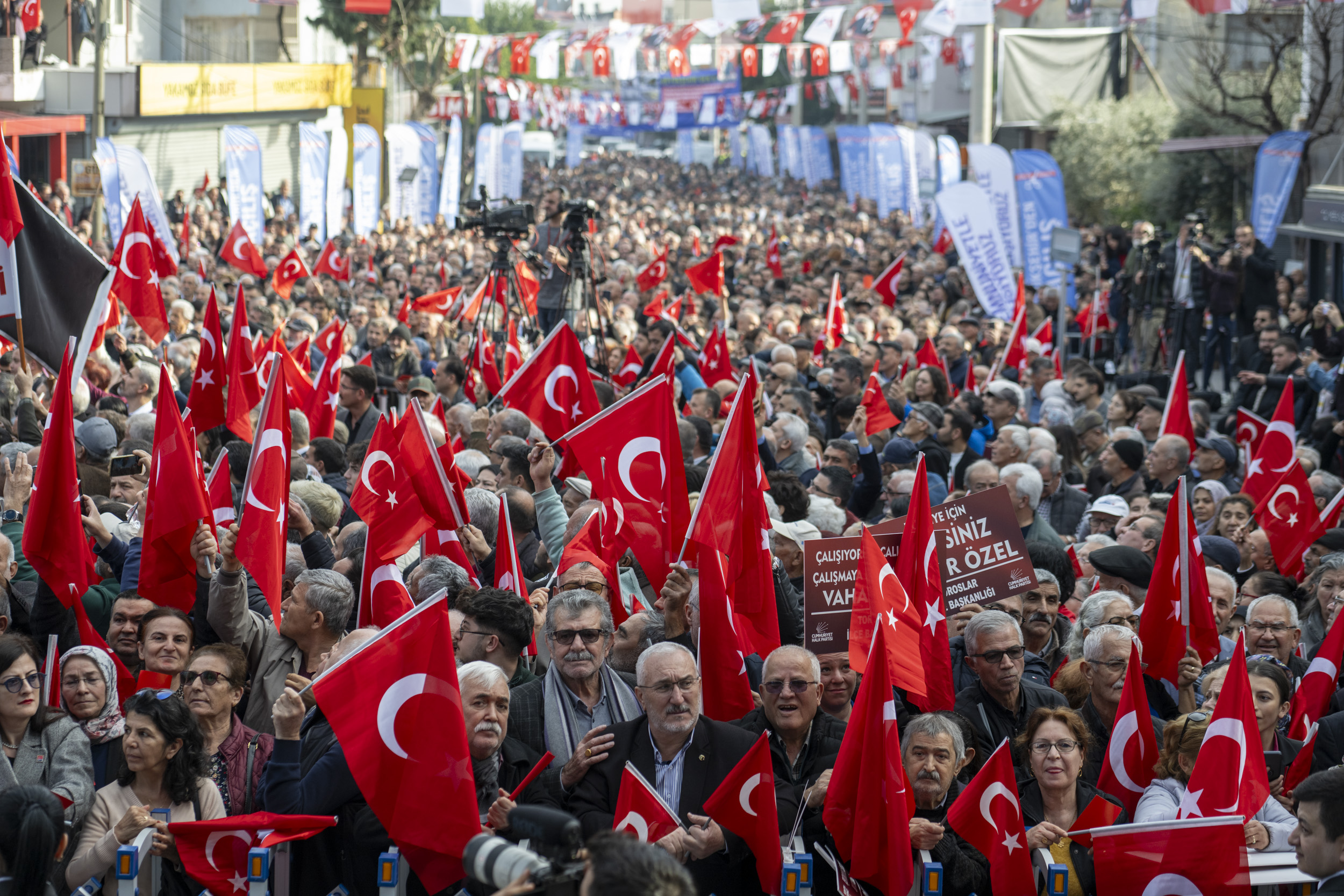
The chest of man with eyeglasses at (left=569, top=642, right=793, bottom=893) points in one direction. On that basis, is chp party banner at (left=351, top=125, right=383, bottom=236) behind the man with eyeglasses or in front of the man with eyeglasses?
behind

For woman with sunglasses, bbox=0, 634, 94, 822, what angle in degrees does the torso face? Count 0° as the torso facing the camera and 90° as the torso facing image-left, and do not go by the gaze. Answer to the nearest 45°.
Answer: approximately 0°

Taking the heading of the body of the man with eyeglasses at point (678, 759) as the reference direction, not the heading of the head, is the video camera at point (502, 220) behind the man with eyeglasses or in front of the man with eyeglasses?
behind

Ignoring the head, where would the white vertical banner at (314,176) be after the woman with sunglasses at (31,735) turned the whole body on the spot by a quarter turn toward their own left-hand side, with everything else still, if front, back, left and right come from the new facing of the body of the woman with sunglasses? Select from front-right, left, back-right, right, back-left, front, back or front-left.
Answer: left
